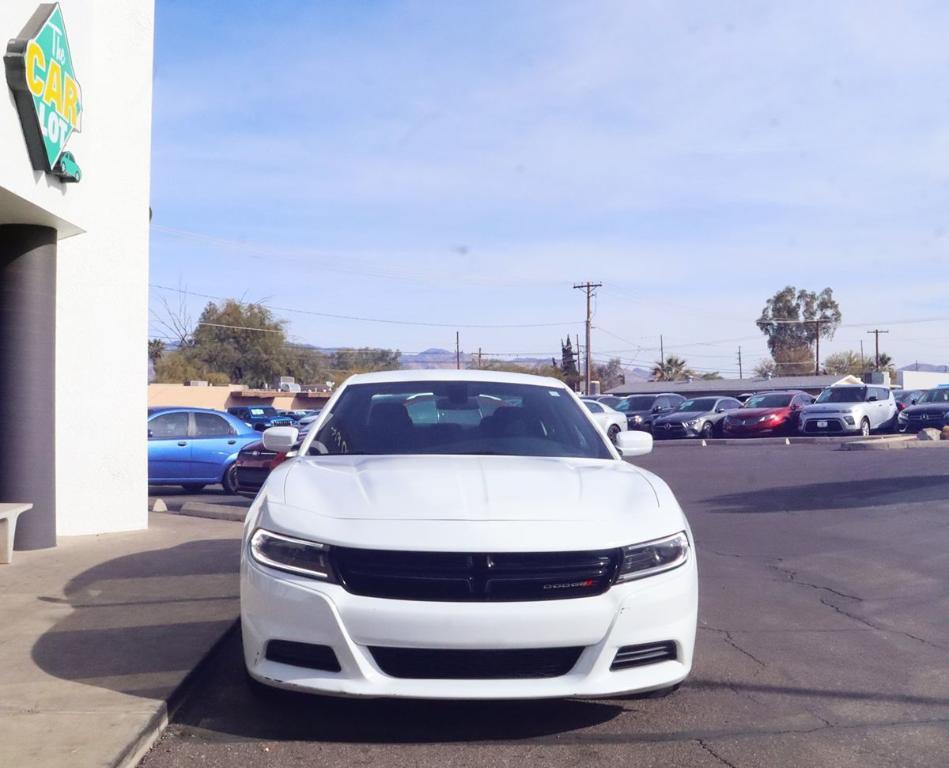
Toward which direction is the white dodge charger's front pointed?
toward the camera

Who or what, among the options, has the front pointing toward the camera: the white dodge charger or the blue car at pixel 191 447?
the white dodge charger

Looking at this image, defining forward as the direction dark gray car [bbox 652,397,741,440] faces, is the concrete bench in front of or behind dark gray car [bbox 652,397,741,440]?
in front

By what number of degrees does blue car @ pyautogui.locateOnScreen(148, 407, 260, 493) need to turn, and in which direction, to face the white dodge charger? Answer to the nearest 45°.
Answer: approximately 90° to its left

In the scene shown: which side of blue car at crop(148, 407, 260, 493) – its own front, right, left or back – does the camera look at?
left

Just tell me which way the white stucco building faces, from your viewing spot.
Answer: facing the viewer and to the right of the viewer

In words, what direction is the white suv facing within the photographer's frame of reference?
facing the viewer and to the left of the viewer

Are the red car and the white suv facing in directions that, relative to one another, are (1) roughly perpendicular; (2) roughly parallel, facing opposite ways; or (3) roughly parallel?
roughly parallel

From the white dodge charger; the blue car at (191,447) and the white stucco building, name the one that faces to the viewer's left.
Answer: the blue car

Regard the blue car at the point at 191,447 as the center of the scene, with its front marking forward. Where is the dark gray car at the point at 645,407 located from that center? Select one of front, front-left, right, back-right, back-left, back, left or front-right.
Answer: back-right

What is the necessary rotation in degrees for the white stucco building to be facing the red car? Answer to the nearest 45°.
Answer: approximately 90° to its left

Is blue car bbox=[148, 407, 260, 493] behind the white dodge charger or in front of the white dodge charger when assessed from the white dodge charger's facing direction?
behind

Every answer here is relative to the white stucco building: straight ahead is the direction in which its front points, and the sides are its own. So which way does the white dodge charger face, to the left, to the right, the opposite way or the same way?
to the right

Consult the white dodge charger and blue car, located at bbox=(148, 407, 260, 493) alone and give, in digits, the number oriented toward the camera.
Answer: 1
